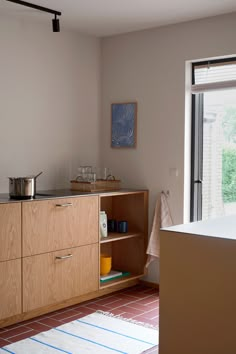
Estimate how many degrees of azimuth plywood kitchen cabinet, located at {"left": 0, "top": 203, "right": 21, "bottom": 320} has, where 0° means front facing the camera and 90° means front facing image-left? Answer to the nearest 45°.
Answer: approximately 315°

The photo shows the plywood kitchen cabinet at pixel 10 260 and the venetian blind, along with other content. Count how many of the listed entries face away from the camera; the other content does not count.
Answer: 0

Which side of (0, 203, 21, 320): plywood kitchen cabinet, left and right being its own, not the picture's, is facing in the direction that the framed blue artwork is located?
left

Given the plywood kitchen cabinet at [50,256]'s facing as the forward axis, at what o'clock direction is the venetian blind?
The venetian blind is roughly at 10 o'clock from the plywood kitchen cabinet.

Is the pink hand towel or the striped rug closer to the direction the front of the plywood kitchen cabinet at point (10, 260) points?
the striped rug

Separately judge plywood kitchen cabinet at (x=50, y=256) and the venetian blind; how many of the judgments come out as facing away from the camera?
0

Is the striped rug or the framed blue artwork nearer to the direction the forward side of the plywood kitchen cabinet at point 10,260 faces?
the striped rug

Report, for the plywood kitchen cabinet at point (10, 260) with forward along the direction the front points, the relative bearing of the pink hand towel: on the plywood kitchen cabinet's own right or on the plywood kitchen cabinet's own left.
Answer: on the plywood kitchen cabinet's own left

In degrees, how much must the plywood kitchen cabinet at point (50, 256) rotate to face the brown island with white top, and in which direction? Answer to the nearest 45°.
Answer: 0° — it already faces it

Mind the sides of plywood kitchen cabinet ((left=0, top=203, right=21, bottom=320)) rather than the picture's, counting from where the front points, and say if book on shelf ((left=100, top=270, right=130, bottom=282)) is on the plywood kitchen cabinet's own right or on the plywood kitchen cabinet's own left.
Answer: on the plywood kitchen cabinet's own left

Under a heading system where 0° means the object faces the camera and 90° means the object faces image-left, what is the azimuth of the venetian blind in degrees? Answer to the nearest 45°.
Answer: approximately 45°

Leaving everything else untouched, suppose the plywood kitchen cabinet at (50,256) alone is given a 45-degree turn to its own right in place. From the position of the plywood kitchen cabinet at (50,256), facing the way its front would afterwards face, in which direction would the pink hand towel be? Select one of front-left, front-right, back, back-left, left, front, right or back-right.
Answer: back-left

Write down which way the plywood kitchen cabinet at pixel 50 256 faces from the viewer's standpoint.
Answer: facing the viewer and to the right of the viewer

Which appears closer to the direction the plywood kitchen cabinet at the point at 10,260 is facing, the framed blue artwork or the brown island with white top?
the brown island with white top

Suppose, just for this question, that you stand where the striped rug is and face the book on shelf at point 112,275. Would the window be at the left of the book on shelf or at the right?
right
